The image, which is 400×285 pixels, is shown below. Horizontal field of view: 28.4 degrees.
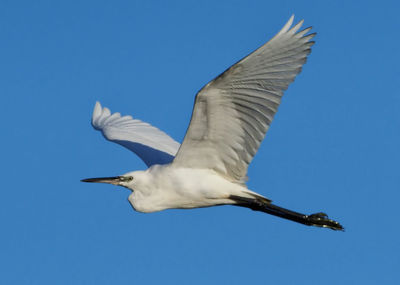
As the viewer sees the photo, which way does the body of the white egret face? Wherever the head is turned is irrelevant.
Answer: to the viewer's left
